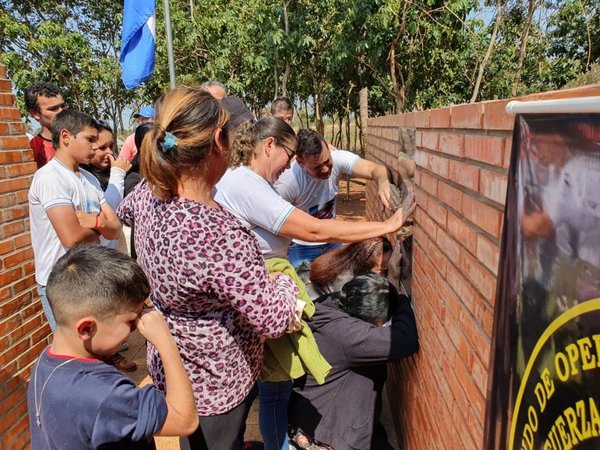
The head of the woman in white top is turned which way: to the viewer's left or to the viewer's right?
to the viewer's right

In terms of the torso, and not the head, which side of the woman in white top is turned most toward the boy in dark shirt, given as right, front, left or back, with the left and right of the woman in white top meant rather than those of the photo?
right

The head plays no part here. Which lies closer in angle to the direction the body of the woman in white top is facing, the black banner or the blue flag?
the black banner

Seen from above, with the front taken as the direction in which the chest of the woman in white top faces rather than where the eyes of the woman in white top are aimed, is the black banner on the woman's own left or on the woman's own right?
on the woman's own right

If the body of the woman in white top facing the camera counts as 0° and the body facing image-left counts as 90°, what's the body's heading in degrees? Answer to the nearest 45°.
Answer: approximately 270°

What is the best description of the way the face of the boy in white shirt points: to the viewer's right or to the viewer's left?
to the viewer's right

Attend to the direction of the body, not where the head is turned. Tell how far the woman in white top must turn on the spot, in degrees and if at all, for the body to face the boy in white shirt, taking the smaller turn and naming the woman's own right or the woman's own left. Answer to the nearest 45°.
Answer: approximately 180°

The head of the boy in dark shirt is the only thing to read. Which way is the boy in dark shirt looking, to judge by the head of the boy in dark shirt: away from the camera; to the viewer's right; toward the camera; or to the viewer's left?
to the viewer's right

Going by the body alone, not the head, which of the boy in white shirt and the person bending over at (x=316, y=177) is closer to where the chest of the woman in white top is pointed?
the person bending over

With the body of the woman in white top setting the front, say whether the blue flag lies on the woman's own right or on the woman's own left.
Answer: on the woman's own left

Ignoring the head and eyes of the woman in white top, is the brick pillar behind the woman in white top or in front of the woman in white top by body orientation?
behind
